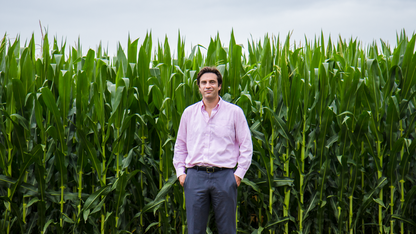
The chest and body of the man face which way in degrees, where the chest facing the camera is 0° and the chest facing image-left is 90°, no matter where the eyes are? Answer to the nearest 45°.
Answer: approximately 0°
